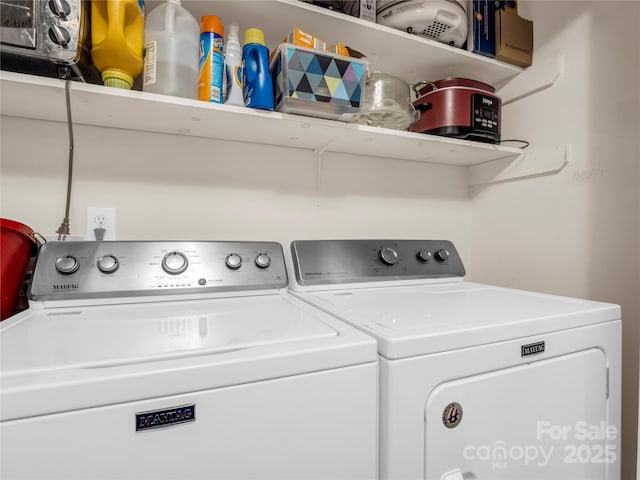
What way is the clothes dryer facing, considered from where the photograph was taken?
facing the viewer and to the right of the viewer

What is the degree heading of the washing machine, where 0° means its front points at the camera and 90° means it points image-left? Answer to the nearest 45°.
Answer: approximately 0°

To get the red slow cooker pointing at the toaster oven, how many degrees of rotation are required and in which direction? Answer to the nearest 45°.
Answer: approximately 90° to its right

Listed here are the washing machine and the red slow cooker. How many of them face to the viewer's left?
0

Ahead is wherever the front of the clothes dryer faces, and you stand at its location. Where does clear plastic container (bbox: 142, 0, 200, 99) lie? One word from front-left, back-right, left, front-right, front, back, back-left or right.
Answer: back-right

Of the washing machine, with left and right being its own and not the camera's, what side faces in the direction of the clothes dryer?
left

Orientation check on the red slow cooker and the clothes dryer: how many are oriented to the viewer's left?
0

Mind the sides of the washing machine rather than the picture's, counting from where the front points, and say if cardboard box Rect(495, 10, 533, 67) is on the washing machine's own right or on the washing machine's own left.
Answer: on the washing machine's own left

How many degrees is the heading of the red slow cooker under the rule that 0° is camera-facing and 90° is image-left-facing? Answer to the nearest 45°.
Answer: approximately 315°

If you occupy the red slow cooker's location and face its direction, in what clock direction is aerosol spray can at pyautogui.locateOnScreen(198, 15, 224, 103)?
The aerosol spray can is roughly at 3 o'clock from the red slow cooker.
